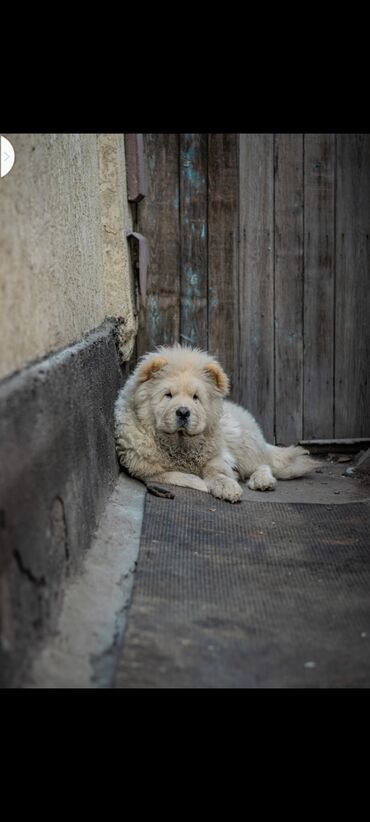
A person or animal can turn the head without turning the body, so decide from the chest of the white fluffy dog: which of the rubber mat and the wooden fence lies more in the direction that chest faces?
the rubber mat

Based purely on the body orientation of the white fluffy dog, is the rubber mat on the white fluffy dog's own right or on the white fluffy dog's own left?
on the white fluffy dog's own left

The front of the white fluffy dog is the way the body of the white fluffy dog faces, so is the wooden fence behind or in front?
behind

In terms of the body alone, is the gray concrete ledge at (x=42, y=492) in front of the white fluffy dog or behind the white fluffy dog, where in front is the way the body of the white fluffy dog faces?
in front

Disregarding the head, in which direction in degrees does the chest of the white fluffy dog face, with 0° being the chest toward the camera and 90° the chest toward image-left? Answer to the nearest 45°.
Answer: approximately 45°
